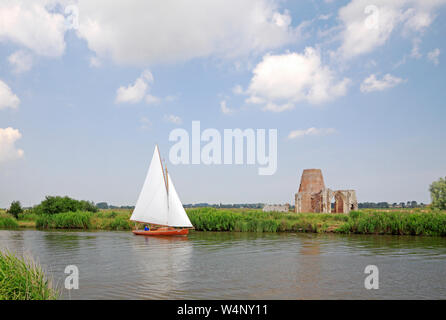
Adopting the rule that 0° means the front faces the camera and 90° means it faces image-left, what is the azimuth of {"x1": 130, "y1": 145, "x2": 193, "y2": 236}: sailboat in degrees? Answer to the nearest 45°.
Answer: approximately 270°

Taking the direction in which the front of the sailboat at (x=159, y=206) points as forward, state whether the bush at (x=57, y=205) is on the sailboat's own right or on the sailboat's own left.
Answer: on the sailboat's own left
